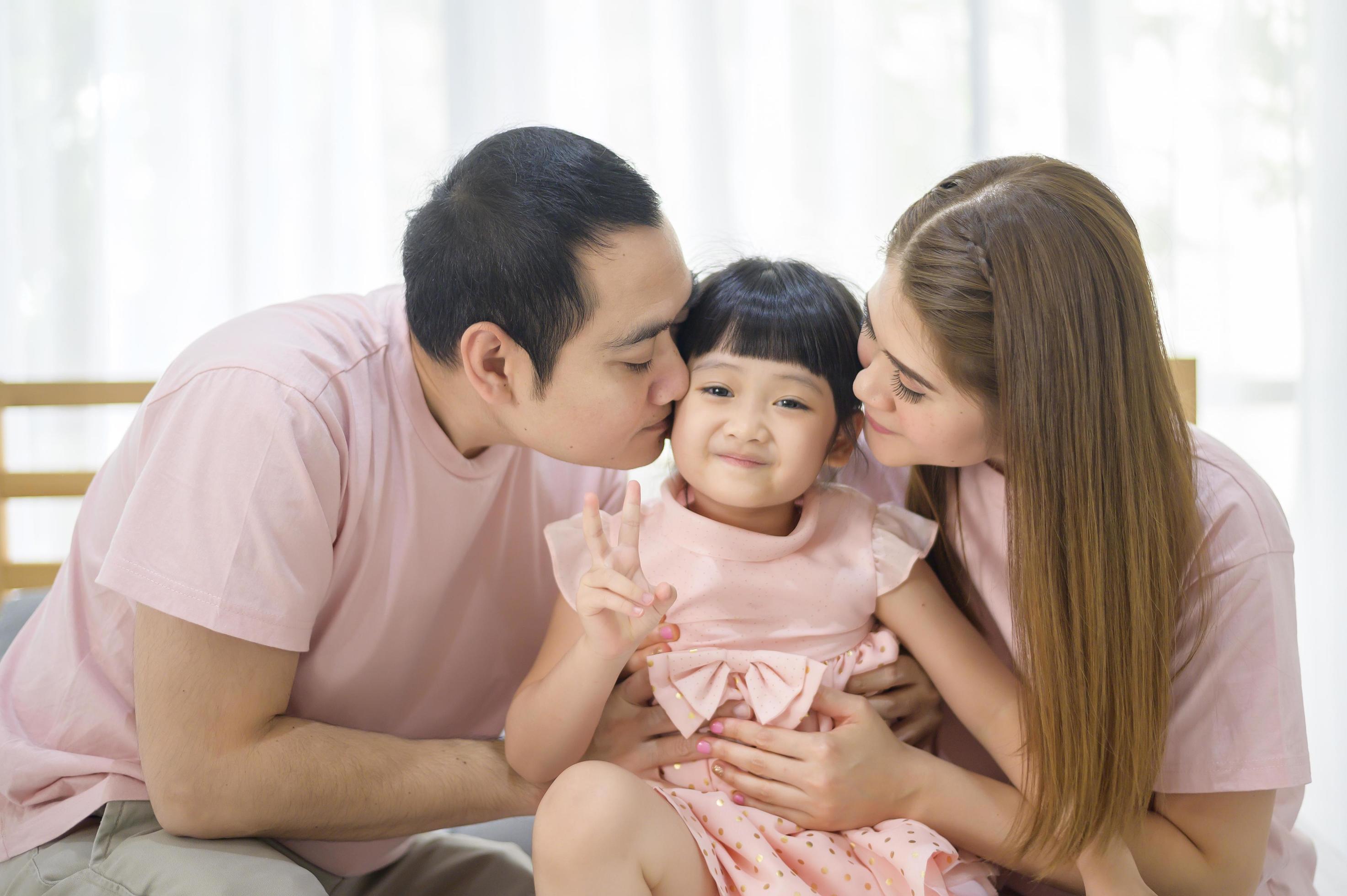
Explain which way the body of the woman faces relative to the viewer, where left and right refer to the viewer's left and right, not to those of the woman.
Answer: facing the viewer and to the left of the viewer

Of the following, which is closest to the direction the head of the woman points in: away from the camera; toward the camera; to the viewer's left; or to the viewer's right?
to the viewer's left

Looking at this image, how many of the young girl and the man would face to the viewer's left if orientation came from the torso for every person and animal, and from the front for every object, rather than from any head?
0

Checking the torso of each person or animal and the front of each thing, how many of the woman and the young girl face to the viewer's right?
0

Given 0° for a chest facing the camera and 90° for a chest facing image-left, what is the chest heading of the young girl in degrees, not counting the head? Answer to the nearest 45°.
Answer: approximately 0°

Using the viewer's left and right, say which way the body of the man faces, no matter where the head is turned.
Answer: facing the viewer and to the right of the viewer
